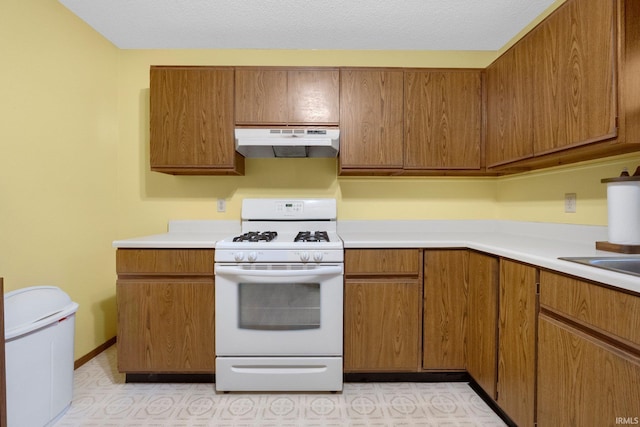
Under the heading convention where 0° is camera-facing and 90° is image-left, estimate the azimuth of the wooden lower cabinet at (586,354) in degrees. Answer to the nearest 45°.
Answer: approximately 45°

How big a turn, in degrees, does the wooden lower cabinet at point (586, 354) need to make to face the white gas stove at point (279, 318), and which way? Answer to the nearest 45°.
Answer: approximately 45° to its right

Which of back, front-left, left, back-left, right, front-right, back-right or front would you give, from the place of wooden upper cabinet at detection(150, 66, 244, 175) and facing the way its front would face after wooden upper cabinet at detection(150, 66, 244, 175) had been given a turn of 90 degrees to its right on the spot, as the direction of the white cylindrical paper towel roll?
back-left

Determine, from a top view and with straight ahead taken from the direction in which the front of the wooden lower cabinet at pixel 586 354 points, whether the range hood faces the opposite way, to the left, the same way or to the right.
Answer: to the left

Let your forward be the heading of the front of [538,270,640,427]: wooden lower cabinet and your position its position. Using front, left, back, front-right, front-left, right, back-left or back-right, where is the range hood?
front-right

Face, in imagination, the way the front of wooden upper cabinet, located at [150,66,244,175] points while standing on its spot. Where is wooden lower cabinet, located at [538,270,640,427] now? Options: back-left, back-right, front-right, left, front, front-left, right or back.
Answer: front-left

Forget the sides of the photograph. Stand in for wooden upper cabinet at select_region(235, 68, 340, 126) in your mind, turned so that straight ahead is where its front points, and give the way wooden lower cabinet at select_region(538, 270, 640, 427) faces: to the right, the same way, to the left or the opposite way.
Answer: to the right
